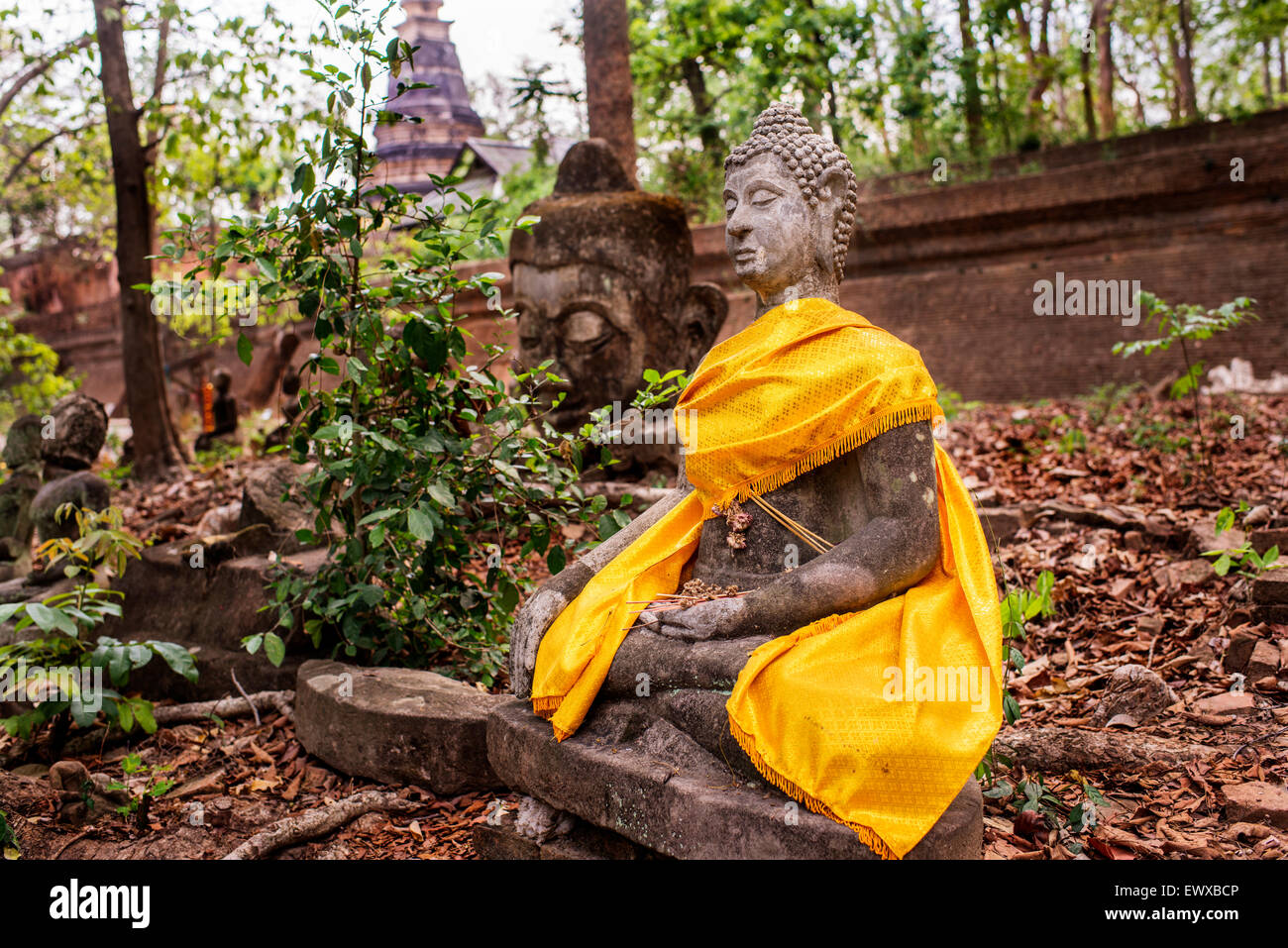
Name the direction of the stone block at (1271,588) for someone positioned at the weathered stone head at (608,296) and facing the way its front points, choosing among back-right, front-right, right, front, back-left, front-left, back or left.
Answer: left

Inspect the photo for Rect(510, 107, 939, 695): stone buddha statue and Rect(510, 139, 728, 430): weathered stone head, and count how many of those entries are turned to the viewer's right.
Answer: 0

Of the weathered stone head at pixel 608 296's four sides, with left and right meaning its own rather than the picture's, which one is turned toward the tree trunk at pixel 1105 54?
back

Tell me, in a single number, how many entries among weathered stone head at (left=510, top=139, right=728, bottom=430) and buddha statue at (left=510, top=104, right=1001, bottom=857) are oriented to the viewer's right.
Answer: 0
